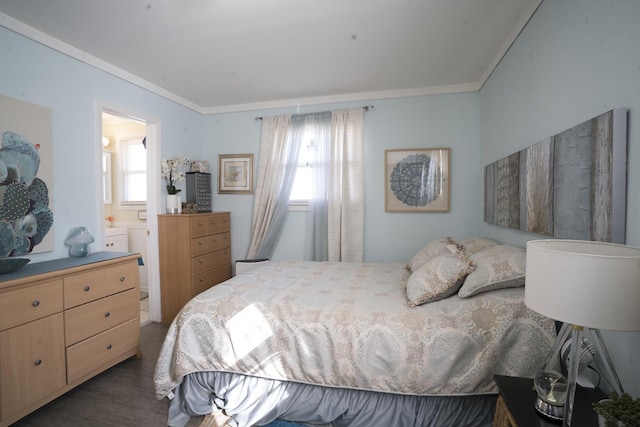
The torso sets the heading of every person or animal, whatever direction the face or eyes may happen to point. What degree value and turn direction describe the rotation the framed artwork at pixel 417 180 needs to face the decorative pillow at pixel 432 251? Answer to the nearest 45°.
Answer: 0° — it already faces it

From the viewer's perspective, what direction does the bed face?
to the viewer's left

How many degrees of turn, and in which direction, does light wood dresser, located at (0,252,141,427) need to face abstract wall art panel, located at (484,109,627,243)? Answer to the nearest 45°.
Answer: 0° — it already faces it

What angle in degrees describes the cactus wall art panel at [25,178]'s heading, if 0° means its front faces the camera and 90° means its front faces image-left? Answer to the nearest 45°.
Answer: approximately 315°

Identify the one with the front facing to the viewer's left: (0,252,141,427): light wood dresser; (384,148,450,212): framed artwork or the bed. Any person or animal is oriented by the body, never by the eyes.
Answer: the bed

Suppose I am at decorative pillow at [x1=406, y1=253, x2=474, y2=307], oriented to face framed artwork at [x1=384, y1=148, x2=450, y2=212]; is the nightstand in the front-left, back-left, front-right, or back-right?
back-right

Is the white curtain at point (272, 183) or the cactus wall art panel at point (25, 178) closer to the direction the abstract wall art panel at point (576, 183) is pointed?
the cactus wall art panel

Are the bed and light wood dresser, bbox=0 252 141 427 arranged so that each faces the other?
yes

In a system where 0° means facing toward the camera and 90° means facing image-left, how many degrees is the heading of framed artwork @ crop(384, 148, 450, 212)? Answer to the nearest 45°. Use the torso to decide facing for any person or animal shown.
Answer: approximately 0°

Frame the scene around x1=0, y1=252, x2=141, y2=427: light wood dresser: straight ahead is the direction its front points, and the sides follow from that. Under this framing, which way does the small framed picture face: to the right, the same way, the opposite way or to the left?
to the right
